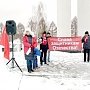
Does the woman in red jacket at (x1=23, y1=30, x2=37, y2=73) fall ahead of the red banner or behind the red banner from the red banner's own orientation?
ahead

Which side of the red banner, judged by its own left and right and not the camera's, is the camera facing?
front
